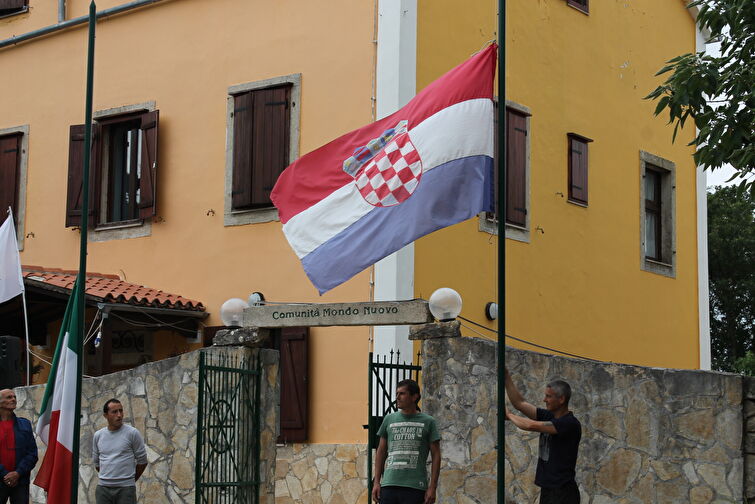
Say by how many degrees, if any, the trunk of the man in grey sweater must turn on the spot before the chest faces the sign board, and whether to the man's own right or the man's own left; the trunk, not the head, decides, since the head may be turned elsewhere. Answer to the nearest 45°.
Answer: approximately 90° to the man's own left

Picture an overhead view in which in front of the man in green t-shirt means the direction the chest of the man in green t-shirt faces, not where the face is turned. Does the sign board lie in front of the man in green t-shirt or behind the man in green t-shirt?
behind

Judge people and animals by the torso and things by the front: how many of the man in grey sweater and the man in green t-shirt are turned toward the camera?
2

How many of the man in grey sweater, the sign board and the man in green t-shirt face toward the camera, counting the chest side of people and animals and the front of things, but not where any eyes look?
3

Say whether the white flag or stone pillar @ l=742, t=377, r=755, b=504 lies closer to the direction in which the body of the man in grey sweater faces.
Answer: the stone pillar

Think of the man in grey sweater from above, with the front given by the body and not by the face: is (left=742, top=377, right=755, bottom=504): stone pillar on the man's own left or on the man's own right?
on the man's own left

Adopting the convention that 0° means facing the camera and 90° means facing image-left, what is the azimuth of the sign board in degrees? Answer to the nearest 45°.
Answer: approximately 0°

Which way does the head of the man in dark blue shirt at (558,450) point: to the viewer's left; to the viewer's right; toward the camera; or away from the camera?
to the viewer's left

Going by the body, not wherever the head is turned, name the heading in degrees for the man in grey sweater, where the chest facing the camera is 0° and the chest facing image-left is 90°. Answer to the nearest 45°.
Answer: approximately 0°

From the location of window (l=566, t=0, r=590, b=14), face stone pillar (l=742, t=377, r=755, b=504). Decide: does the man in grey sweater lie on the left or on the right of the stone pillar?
right
